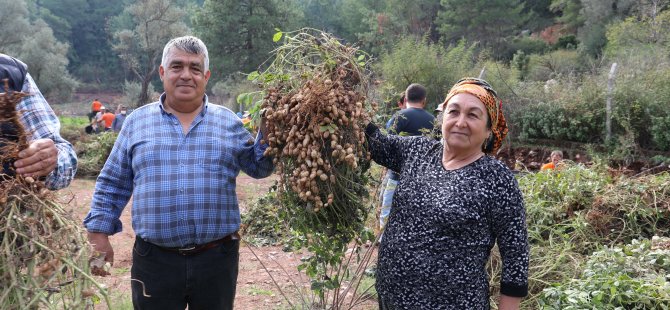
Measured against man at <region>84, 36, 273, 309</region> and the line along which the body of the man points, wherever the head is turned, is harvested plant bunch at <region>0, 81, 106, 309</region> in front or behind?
in front

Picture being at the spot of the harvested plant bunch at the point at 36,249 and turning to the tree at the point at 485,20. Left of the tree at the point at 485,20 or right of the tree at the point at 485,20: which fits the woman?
right

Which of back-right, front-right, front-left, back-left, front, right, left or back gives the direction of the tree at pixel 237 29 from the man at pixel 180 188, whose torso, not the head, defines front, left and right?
back

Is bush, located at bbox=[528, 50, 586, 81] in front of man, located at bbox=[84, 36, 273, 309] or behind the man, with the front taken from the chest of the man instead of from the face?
behind

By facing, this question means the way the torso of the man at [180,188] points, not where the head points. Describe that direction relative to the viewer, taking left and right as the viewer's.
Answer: facing the viewer

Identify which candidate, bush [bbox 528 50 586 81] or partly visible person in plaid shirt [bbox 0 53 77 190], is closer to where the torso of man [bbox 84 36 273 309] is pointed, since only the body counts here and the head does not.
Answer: the partly visible person in plaid shirt

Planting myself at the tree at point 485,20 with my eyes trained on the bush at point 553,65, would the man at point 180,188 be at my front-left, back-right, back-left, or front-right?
front-right

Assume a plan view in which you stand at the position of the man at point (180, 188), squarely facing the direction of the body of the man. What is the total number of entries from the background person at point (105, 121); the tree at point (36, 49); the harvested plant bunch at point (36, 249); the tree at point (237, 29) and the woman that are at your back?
3

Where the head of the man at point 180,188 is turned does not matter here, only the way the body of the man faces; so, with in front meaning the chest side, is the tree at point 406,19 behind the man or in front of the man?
behind

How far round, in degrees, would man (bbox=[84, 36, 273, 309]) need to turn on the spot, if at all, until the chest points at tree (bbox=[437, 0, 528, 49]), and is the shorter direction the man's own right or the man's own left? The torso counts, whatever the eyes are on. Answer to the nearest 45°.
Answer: approximately 135° to the man's own left

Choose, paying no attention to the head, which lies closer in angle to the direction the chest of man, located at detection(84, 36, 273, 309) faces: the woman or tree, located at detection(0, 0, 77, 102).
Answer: the woman

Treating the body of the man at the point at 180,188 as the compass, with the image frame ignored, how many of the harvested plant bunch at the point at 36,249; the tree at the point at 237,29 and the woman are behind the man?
1

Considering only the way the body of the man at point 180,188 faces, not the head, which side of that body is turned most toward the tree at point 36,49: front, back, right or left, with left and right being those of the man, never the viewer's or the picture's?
back

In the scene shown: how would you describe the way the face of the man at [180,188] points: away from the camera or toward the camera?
toward the camera

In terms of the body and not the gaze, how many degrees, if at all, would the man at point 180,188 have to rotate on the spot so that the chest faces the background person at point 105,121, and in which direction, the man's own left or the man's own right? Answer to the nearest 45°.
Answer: approximately 180°

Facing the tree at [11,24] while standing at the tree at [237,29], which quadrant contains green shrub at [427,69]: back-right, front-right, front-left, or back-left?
back-left
